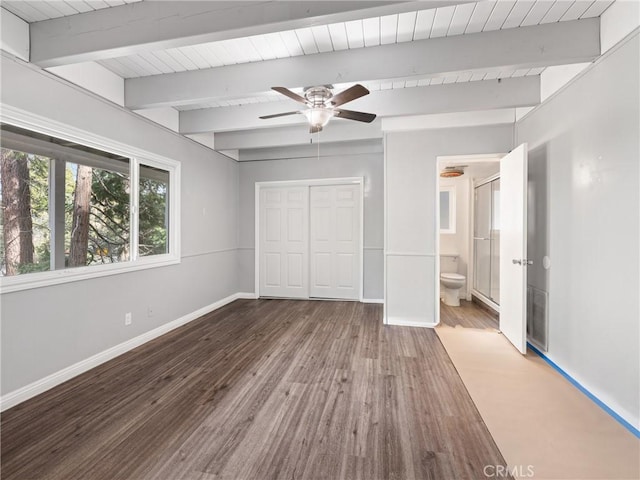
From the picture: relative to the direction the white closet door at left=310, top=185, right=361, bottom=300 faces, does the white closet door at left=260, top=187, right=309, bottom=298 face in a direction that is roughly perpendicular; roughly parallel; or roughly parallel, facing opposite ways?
roughly parallel

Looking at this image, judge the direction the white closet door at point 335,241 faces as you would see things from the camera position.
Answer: facing the viewer

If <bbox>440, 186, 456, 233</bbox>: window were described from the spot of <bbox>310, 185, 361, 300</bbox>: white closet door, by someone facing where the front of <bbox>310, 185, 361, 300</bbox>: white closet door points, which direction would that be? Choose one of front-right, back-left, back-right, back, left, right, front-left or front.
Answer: left

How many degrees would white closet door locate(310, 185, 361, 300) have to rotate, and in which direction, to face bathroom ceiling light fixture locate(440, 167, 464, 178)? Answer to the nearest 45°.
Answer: approximately 90° to its left

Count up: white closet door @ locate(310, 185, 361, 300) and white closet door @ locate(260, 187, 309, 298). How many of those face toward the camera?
2

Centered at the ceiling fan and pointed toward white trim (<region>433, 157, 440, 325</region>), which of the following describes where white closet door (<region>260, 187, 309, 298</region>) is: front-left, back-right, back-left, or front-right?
front-left

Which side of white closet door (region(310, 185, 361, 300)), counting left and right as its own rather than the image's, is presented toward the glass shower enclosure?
left

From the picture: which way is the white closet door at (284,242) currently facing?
toward the camera

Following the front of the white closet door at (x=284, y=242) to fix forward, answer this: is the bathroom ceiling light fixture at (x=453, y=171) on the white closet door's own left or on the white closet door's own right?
on the white closet door's own left

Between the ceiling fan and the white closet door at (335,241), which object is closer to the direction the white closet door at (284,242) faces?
the ceiling fan

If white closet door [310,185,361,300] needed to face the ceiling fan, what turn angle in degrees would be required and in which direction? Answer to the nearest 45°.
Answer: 0° — it already faces it
